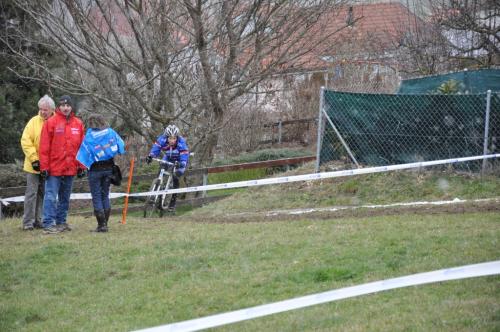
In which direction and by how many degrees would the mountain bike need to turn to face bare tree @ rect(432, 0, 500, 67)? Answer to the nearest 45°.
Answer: approximately 180°

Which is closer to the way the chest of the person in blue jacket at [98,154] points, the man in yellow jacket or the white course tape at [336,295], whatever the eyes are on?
the man in yellow jacket

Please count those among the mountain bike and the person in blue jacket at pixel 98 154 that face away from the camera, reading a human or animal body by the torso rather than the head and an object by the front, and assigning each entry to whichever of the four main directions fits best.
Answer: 1

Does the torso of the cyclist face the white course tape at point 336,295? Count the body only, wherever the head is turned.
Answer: yes

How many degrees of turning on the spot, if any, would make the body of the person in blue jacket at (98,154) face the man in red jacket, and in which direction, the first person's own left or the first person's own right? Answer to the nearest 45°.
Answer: approximately 90° to the first person's own left

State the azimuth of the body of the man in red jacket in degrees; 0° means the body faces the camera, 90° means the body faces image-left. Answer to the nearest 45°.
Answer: approximately 0°

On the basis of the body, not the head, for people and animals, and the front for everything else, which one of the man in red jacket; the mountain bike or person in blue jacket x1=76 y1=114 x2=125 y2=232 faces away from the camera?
the person in blue jacket

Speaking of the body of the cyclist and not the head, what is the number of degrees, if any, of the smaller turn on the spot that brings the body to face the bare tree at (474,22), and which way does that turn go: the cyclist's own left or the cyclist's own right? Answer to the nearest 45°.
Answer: approximately 135° to the cyclist's own left

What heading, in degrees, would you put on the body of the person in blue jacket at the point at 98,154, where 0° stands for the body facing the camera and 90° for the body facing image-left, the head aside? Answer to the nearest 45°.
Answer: approximately 180°

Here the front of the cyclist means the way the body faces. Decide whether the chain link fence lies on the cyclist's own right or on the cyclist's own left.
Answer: on the cyclist's own left

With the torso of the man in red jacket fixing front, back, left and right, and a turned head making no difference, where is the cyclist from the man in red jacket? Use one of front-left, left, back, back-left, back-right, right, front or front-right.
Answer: back-left

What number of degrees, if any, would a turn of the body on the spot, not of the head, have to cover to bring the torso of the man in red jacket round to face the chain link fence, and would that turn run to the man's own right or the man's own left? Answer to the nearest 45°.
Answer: approximately 90° to the man's own left

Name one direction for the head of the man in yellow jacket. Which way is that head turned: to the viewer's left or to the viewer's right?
to the viewer's right
